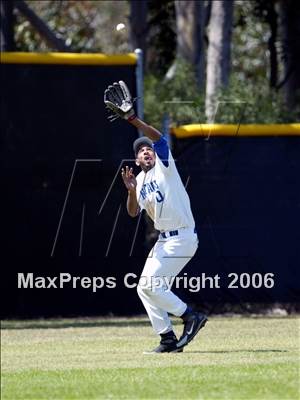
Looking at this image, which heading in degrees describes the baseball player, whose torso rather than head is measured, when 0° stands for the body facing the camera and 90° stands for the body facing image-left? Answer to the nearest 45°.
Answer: approximately 45°
